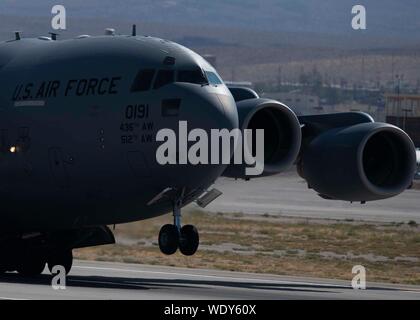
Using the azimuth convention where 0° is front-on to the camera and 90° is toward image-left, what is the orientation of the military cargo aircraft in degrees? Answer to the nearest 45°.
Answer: approximately 315°
